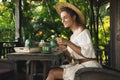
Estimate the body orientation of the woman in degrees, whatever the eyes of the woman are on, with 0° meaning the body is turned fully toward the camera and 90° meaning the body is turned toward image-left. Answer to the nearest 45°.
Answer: approximately 90°

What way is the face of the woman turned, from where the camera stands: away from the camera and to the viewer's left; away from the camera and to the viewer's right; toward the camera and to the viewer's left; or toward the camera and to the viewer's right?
toward the camera and to the viewer's left
